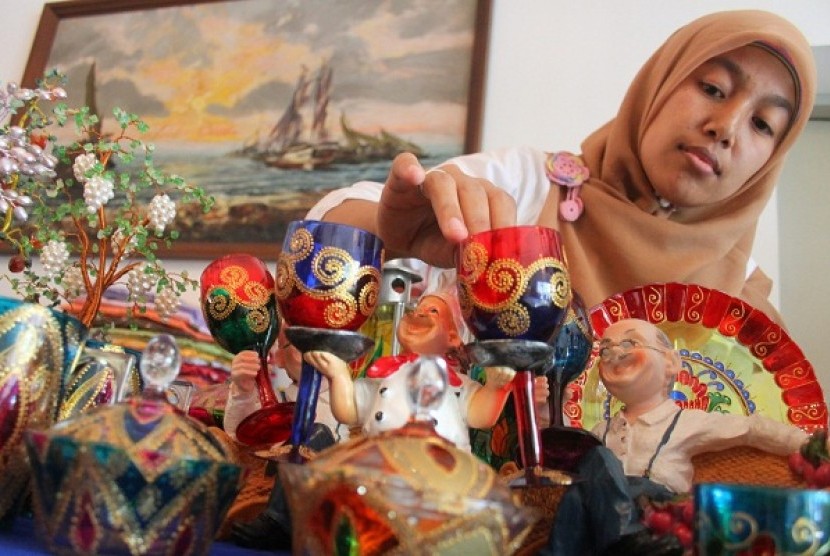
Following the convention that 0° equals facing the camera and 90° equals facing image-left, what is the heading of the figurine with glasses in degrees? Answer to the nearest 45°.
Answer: approximately 45°

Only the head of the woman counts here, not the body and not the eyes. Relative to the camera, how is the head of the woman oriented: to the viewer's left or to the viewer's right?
to the viewer's left

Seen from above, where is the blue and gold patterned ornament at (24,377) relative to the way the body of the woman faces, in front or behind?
in front

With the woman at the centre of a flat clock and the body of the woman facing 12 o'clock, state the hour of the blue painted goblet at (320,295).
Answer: The blue painted goblet is roughly at 1 o'clock from the woman.

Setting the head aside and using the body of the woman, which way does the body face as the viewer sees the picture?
toward the camera

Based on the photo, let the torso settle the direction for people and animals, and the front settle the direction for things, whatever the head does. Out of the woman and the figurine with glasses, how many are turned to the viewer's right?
0
